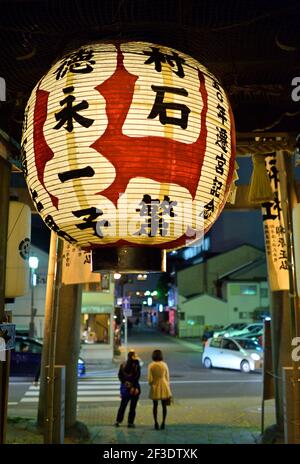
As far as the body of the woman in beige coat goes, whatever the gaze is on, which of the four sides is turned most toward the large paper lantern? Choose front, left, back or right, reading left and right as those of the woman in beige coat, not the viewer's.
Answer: back

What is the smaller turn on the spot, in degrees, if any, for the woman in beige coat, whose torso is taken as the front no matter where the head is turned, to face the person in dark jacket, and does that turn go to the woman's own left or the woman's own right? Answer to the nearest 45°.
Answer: approximately 45° to the woman's own left

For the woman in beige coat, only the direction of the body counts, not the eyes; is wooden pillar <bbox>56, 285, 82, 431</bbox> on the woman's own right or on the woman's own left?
on the woman's own left

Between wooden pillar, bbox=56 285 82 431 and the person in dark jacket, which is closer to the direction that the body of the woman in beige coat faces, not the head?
the person in dark jacket

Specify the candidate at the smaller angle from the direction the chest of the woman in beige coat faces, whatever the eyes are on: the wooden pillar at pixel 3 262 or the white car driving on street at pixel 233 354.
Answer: the white car driving on street

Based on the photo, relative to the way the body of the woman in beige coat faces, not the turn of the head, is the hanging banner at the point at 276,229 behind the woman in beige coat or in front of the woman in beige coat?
behind

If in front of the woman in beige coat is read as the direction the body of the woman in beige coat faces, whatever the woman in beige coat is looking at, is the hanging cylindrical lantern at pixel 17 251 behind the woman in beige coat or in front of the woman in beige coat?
behind

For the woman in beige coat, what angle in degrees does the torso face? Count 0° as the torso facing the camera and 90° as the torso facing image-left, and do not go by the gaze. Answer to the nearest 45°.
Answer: approximately 180°

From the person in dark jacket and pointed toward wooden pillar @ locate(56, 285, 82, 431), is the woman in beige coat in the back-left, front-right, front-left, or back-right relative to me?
back-left

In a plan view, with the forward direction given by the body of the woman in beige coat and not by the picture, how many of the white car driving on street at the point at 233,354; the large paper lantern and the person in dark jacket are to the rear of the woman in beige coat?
1

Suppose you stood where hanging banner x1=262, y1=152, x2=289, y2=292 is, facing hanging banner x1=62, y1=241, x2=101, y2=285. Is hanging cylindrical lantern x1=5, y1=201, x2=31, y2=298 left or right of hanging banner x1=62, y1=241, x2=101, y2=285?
left
